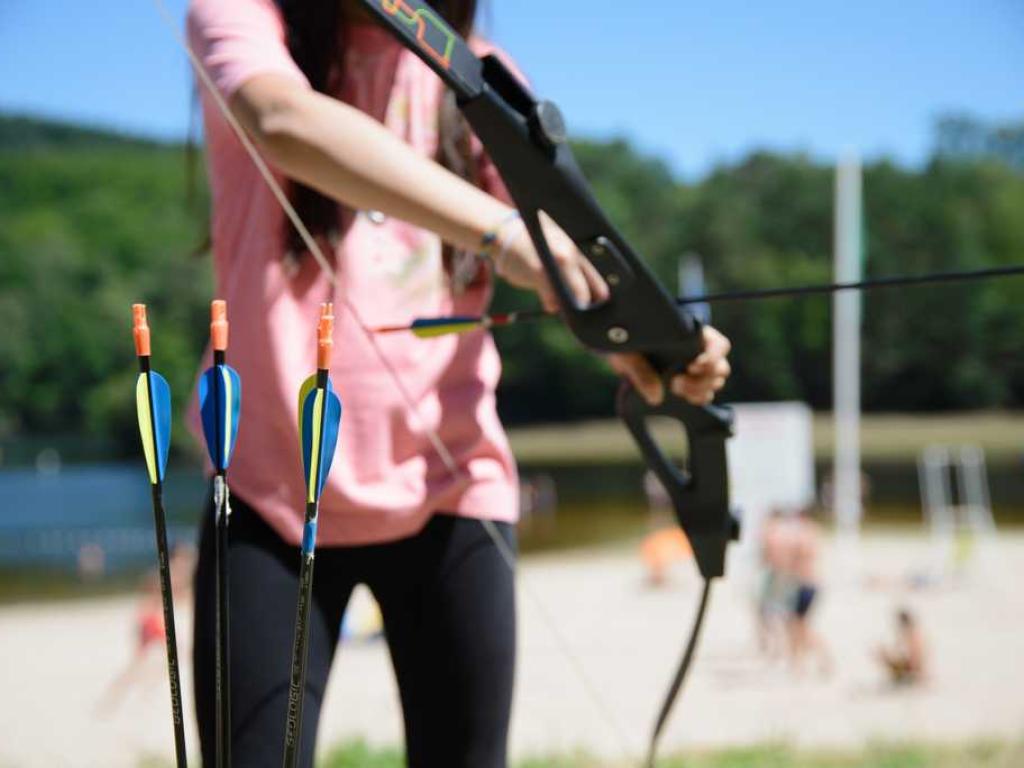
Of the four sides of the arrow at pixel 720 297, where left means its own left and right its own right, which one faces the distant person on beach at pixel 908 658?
left

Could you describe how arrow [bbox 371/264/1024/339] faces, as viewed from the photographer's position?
facing to the right of the viewer

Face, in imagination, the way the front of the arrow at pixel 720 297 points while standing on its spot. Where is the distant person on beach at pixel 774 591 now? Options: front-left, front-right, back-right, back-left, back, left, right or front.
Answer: left

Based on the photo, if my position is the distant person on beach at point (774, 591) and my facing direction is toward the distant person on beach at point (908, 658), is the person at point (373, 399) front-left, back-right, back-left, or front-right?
front-right

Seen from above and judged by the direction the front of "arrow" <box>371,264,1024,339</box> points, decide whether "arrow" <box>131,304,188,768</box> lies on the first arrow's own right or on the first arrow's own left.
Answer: on the first arrow's own right

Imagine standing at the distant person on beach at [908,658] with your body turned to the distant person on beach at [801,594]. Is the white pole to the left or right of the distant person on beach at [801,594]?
right

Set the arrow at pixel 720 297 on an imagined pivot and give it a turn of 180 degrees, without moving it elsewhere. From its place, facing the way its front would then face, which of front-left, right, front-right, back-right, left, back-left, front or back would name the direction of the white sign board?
right

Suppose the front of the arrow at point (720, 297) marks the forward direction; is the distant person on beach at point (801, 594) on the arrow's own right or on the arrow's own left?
on the arrow's own left
